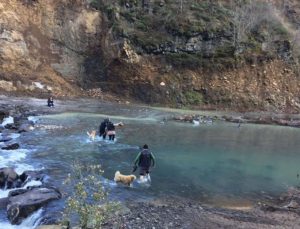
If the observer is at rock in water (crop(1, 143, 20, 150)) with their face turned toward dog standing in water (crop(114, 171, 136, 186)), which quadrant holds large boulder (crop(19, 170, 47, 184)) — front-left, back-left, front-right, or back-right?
front-right

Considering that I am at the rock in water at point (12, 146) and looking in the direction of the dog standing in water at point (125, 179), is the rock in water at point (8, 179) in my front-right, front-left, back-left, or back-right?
front-right
